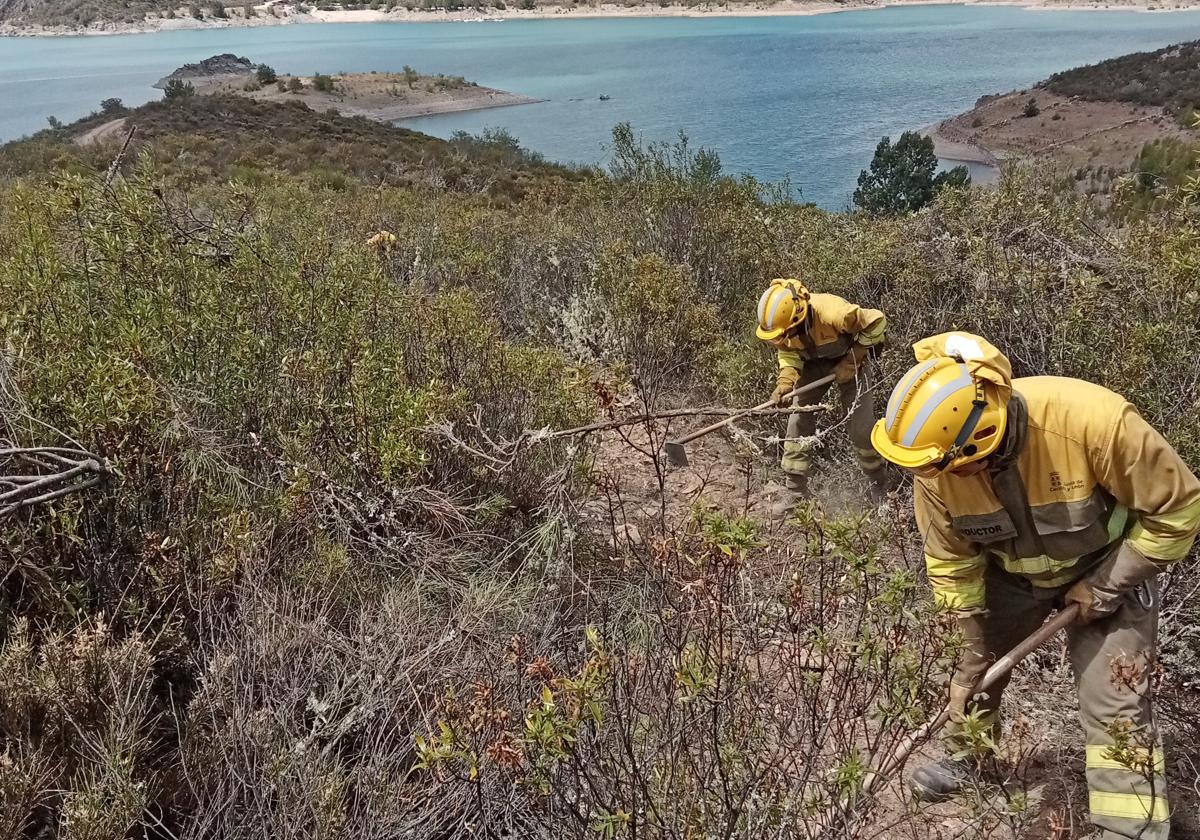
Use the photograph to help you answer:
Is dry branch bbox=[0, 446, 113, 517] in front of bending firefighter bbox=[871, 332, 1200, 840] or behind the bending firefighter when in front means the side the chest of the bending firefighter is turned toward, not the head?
in front

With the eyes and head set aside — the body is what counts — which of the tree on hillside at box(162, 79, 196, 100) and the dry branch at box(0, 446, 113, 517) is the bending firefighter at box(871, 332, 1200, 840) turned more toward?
the dry branch

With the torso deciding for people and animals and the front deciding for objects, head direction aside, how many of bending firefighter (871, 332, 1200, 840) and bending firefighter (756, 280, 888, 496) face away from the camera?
0

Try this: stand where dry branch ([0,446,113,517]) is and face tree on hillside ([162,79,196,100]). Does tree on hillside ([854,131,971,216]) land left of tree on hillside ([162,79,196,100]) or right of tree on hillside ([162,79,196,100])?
right

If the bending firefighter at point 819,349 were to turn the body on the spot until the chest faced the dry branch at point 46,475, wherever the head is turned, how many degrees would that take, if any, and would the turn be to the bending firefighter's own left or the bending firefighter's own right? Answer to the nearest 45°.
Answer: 0° — they already face it

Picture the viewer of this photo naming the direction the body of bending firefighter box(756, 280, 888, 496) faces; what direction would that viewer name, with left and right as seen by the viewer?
facing the viewer and to the left of the viewer

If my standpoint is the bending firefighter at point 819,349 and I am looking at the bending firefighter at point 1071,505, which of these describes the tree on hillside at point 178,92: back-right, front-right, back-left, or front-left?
back-right

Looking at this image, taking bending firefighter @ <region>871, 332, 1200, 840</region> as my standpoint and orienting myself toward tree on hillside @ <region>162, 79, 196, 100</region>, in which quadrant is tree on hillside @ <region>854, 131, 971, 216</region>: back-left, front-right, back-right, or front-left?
front-right

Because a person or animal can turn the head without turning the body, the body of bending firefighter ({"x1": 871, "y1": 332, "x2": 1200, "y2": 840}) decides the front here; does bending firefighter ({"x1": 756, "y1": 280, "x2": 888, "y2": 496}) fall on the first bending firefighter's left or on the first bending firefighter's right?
on the first bending firefighter's right

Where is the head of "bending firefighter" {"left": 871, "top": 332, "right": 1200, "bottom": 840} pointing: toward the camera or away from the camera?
toward the camera

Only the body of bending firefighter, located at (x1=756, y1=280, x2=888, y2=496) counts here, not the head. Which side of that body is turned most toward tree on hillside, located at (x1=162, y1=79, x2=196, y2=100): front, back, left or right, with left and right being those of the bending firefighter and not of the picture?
right

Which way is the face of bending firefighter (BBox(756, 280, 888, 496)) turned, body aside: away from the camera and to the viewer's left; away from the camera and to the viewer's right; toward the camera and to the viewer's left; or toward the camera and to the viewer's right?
toward the camera and to the viewer's left

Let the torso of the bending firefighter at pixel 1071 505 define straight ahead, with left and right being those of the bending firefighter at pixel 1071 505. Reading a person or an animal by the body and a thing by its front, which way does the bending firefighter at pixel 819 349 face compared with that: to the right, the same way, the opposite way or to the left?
the same way
